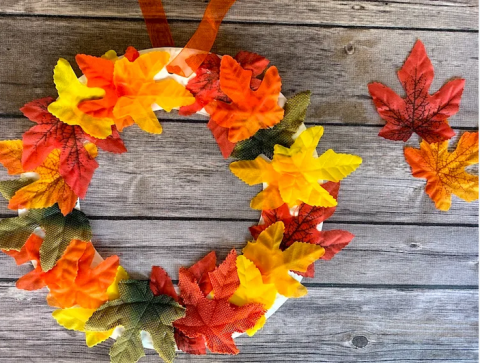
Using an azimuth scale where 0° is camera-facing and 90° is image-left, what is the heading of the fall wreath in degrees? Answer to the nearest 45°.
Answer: approximately 0°
